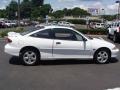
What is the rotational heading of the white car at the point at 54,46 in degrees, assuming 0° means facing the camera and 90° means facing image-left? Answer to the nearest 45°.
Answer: approximately 270°
